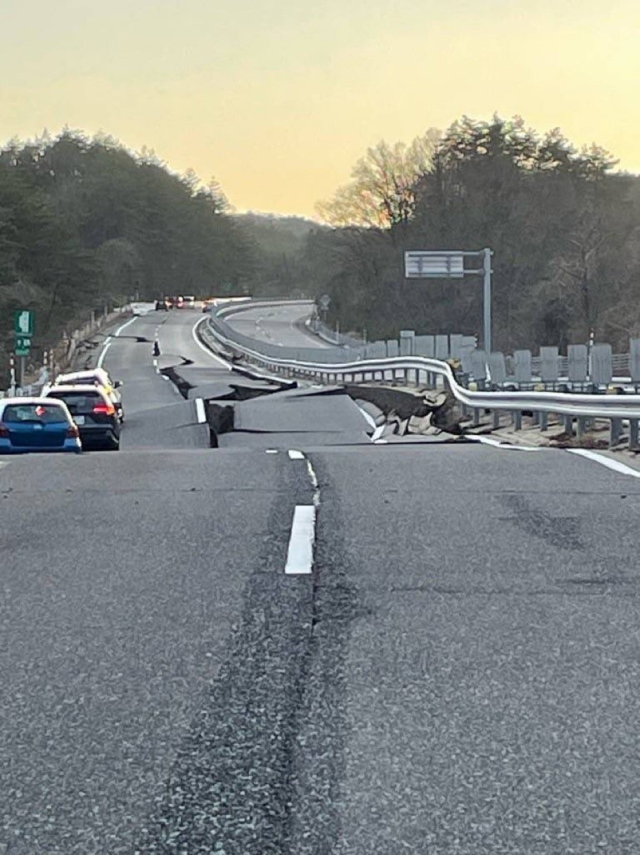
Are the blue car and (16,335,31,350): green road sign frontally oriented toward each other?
yes

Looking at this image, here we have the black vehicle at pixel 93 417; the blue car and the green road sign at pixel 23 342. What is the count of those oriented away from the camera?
2

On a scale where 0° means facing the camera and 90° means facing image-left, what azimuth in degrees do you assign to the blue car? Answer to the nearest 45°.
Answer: approximately 180°

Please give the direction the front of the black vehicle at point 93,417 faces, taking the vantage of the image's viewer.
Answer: facing away from the viewer

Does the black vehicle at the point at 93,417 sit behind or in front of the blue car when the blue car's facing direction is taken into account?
in front

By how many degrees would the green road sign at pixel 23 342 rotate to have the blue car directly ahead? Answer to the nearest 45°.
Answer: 0° — it already faces it

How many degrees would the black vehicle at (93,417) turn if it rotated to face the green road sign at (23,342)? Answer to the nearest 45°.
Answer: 0° — it already faces it

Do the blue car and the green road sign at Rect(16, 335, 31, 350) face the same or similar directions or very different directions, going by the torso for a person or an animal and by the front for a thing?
very different directions

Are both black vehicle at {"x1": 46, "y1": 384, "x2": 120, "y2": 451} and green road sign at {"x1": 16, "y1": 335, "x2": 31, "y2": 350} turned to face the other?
yes

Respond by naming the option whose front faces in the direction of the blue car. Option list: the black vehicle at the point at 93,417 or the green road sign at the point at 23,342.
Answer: the green road sign

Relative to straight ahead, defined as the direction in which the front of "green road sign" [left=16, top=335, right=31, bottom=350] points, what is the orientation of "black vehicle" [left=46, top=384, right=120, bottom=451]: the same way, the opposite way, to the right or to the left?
the opposite way

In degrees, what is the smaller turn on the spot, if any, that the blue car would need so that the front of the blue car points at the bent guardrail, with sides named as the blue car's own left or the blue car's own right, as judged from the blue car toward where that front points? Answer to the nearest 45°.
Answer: approximately 90° to the blue car's own right

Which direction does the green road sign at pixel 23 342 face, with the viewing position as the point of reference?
facing the viewer
